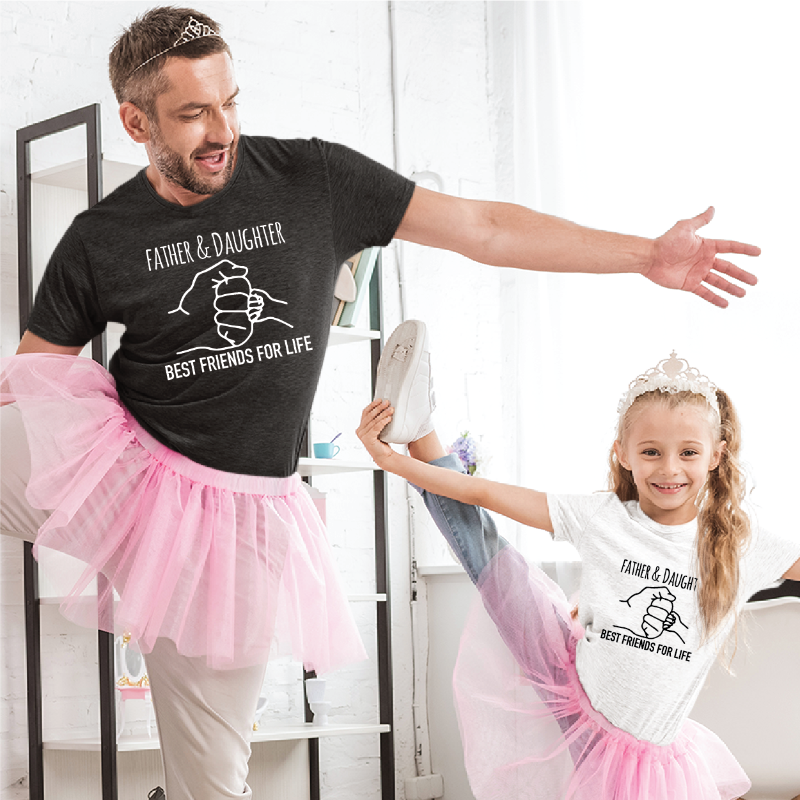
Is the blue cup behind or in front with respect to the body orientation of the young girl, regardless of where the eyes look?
behind

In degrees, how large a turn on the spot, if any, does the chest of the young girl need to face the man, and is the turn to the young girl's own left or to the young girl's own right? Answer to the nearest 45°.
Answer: approximately 45° to the young girl's own right

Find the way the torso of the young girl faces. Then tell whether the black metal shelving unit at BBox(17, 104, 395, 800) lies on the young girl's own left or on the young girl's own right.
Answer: on the young girl's own right

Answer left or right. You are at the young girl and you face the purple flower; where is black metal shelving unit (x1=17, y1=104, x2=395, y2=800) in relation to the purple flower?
left

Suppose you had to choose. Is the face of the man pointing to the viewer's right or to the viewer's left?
to the viewer's right

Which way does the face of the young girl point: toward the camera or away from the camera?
toward the camera

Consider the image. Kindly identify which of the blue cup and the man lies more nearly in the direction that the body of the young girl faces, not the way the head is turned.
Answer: the man

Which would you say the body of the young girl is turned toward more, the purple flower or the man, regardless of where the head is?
the man

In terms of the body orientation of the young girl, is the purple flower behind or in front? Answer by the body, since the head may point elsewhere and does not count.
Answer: behind

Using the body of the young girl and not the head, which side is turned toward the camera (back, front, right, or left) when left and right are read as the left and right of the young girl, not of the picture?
front

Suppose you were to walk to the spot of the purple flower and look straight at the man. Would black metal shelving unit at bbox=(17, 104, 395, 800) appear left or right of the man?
right

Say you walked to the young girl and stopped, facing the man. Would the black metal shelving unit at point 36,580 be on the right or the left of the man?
right
